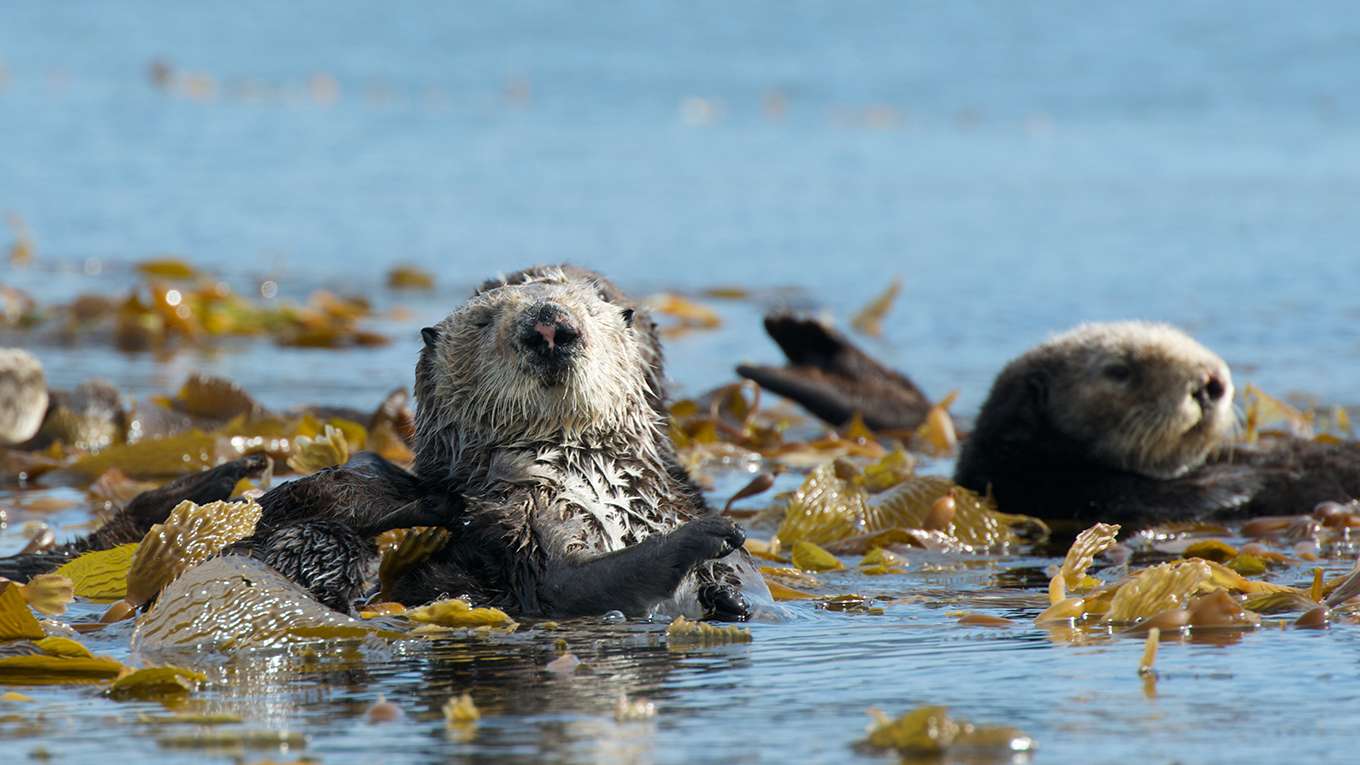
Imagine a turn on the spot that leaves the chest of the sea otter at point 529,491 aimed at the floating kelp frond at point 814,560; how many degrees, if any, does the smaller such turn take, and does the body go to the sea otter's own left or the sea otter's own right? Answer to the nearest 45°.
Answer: approximately 135° to the sea otter's own left

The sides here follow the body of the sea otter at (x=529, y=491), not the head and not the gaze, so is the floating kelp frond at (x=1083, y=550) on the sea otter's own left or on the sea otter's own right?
on the sea otter's own left

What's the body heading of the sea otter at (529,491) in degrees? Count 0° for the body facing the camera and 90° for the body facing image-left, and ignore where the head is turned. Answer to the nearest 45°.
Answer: approximately 0°

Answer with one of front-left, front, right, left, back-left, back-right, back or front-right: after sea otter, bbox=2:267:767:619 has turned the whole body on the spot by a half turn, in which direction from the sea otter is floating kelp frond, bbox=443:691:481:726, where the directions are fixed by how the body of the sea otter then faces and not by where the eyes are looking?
back

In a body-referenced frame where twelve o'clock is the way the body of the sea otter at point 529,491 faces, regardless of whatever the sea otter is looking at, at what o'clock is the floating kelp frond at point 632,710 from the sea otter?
The floating kelp frond is roughly at 12 o'clock from the sea otter.

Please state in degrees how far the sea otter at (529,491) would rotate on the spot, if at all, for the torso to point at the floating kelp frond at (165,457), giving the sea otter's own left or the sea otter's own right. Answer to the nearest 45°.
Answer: approximately 135° to the sea otter's own right

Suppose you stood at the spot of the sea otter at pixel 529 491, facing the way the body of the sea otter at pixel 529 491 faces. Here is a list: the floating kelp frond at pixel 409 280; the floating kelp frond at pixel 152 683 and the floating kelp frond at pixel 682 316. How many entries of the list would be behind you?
2

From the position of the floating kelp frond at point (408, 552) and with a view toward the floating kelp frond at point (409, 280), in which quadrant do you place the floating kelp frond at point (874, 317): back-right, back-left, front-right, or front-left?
front-right

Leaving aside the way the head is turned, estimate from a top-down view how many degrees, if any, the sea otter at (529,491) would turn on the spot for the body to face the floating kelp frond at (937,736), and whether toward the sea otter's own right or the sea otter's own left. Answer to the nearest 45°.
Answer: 0° — it already faces it

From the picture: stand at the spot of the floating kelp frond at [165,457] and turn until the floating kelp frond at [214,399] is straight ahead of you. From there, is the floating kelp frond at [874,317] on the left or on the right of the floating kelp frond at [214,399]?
right

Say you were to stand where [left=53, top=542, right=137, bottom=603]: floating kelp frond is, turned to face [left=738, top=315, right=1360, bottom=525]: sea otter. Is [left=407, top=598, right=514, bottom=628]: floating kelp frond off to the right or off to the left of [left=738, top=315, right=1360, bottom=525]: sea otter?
right

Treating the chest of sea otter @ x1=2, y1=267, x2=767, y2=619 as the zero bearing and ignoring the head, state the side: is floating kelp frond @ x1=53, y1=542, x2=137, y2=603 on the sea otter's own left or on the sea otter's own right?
on the sea otter's own right

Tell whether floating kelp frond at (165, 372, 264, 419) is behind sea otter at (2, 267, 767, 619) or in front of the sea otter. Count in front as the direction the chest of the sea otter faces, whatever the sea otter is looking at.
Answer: behind

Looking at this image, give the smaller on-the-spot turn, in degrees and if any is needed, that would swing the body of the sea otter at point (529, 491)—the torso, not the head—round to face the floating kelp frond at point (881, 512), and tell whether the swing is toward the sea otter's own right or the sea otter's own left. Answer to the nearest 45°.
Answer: approximately 135° to the sea otter's own left

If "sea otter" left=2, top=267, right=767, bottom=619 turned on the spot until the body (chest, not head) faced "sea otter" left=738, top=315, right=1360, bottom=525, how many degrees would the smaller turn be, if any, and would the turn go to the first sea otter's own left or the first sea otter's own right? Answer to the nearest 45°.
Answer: approximately 135° to the first sea otter's own left

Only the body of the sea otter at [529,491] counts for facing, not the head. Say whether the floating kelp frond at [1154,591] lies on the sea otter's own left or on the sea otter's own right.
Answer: on the sea otter's own left
